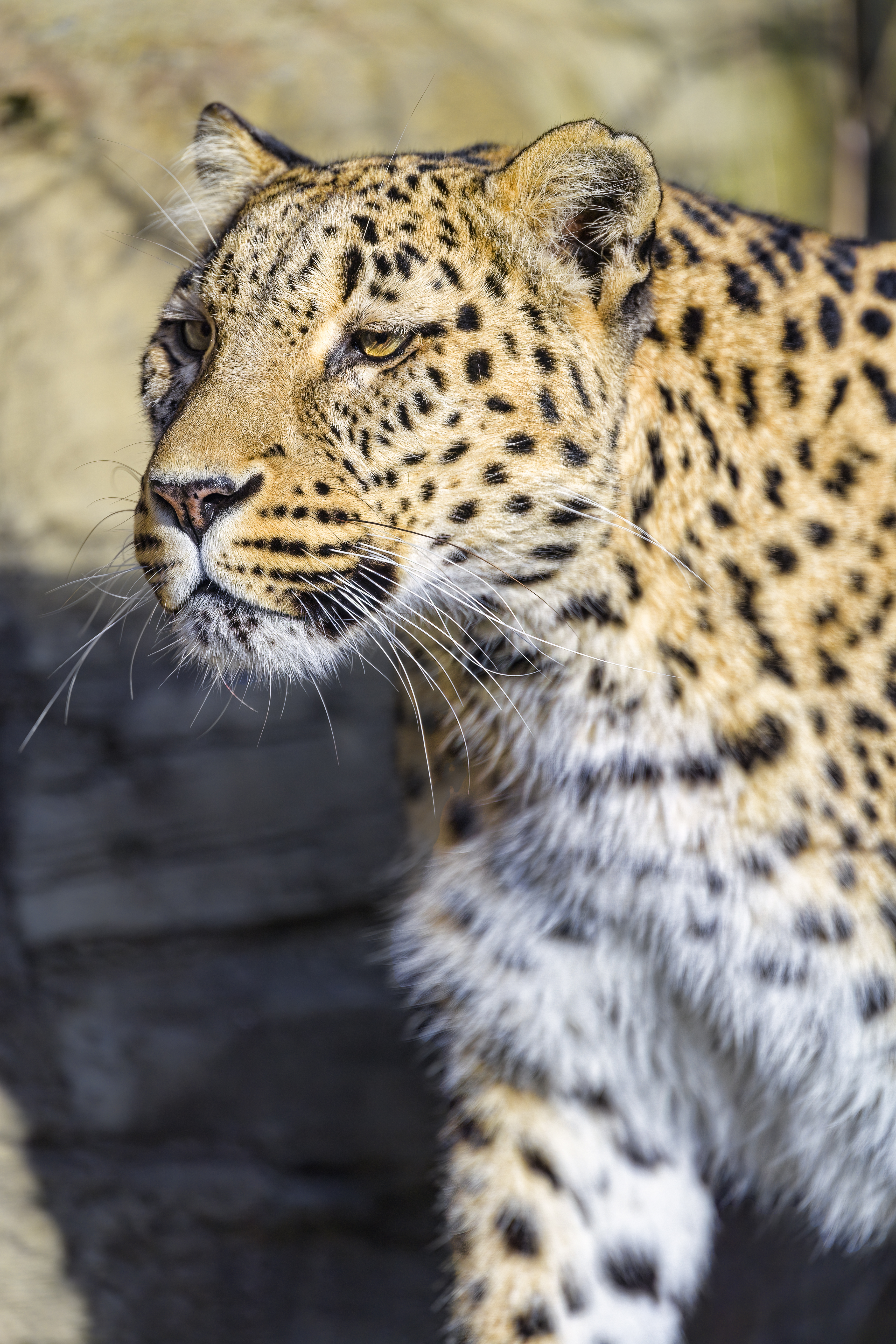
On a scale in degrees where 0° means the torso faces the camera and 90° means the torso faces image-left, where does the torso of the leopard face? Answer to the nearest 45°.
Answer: approximately 45°

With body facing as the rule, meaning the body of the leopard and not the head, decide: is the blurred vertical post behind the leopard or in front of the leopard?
behind
